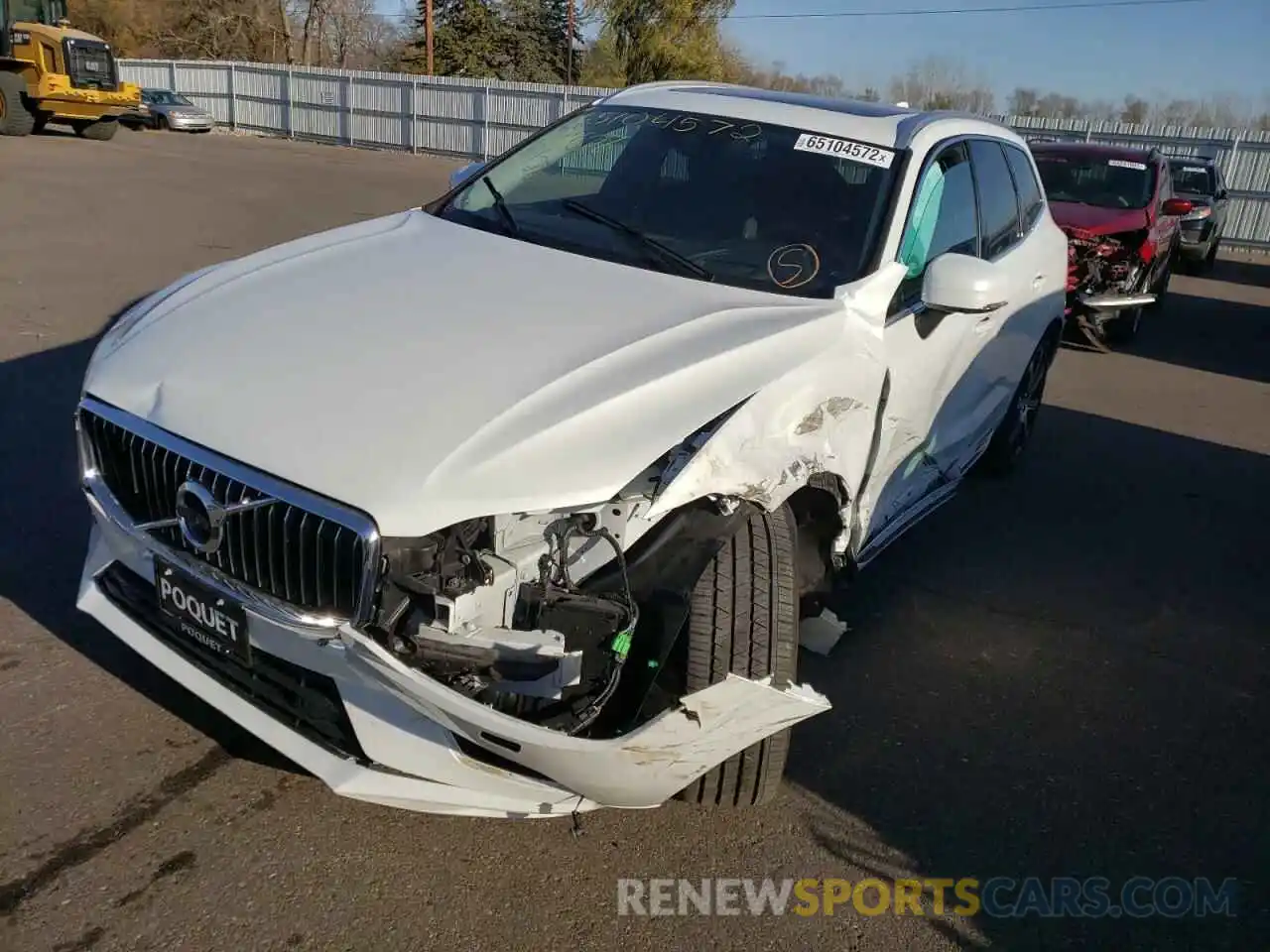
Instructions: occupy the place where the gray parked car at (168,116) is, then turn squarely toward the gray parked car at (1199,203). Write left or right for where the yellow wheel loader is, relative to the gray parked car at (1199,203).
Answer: right

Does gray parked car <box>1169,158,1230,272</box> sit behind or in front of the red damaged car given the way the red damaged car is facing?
behind

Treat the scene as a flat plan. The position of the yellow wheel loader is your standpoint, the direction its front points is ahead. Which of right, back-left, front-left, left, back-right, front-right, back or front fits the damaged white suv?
back-left

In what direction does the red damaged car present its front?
toward the camera

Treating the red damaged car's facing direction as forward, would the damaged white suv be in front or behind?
in front

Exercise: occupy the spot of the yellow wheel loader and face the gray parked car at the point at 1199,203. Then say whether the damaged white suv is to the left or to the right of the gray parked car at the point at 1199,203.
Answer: right

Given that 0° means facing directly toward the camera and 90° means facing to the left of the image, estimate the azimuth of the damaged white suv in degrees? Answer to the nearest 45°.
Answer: approximately 45°

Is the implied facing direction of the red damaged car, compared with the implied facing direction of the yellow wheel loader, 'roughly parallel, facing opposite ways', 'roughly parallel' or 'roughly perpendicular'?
roughly perpendicular

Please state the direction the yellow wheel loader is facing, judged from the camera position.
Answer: facing away from the viewer and to the left of the viewer

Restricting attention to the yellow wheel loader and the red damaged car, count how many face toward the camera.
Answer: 1

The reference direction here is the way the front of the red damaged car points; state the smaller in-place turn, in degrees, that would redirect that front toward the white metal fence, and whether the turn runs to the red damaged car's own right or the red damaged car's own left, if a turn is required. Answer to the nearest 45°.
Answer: approximately 135° to the red damaged car's own right

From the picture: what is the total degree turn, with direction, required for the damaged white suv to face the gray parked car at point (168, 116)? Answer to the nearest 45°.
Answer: approximately 135° to its right
